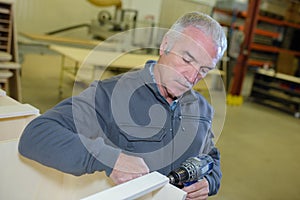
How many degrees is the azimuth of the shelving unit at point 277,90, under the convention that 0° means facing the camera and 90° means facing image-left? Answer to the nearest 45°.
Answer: approximately 45°

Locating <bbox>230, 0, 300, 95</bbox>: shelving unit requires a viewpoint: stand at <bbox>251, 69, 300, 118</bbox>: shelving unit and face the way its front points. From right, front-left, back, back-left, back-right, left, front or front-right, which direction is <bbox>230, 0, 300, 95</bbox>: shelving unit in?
back-right

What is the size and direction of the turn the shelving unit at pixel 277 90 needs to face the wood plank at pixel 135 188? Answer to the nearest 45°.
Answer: approximately 45° to its left

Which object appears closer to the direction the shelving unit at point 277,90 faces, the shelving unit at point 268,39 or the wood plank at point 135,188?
the wood plank
